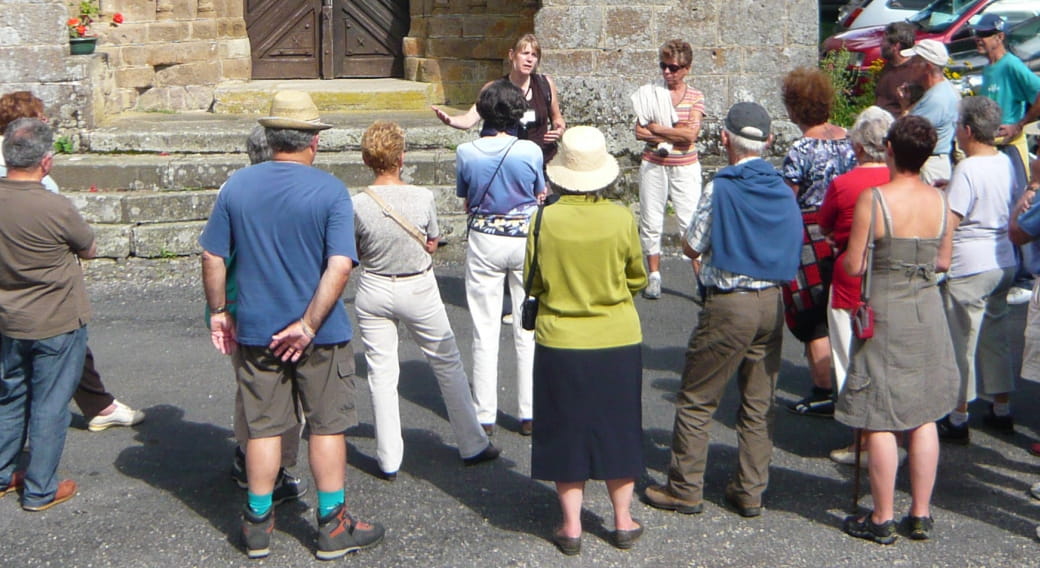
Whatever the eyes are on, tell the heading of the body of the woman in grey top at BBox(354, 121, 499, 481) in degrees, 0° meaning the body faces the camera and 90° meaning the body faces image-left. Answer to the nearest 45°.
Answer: approximately 225°

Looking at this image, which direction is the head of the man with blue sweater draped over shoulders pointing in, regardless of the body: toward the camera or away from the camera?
away from the camera

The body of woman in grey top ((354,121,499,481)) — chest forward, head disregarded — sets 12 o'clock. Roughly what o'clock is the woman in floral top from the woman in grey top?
The woman in floral top is roughly at 1 o'clock from the woman in grey top.

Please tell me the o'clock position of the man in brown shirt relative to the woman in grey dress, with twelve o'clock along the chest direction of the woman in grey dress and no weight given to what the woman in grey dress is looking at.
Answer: The man in brown shirt is roughly at 10 o'clock from the woman in grey dress.

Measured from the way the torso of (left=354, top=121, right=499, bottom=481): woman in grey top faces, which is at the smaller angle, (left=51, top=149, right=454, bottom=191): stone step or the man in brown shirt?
the stone step

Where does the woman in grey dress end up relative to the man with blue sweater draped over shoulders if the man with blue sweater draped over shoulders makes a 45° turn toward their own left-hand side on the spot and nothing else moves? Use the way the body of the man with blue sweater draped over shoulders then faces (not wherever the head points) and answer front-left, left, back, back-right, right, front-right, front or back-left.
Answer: back

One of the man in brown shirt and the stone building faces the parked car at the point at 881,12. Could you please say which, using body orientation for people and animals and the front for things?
the man in brown shirt

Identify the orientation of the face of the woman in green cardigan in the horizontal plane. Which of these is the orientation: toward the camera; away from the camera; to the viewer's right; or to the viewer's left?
away from the camera

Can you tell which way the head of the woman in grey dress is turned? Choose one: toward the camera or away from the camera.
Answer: away from the camera

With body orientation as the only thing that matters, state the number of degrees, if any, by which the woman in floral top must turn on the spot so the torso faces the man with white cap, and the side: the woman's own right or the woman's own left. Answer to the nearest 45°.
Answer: approximately 90° to the woman's own right

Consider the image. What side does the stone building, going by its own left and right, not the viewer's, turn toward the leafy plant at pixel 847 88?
left

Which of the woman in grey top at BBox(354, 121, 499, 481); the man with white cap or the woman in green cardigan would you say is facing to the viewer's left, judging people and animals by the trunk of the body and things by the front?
the man with white cap

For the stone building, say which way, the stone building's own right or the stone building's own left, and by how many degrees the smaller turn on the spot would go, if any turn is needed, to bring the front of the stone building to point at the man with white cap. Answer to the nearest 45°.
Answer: approximately 45° to the stone building's own left

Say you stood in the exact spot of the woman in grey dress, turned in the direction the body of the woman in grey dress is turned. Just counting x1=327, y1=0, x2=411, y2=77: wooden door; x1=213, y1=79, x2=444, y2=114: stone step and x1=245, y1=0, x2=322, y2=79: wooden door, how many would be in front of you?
3

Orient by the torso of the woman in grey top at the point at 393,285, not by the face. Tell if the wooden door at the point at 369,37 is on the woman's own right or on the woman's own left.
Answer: on the woman's own left

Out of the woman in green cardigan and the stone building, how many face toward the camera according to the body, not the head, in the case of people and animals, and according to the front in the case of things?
1

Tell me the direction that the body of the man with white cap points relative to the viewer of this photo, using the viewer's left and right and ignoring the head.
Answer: facing to the left of the viewer
